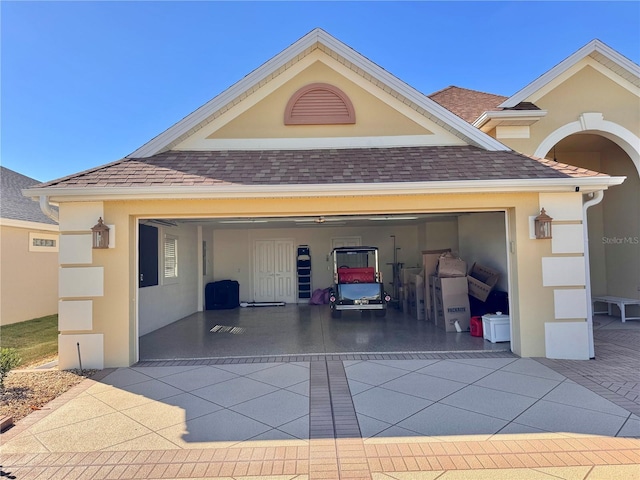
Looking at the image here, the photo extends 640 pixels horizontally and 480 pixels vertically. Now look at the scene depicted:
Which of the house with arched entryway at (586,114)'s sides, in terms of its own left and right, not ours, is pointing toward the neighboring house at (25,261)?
right

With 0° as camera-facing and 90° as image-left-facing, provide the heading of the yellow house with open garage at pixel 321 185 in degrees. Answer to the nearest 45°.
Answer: approximately 0°

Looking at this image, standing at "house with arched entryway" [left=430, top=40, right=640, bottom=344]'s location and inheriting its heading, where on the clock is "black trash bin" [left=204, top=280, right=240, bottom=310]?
The black trash bin is roughly at 3 o'clock from the house with arched entryway.

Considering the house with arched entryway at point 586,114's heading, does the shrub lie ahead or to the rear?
ahead

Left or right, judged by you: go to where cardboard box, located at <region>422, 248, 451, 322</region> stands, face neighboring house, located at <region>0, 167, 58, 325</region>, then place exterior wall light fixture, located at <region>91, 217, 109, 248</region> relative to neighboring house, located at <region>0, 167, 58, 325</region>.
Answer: left
